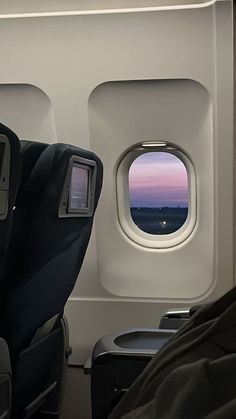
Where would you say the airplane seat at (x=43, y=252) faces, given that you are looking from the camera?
facing away from the viewer and to the left of the viewer
